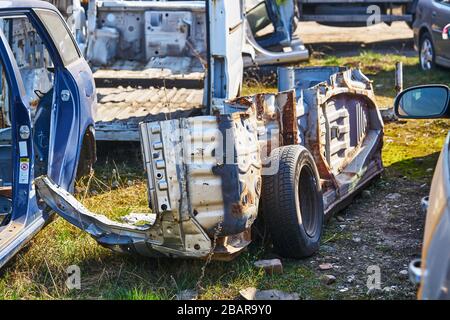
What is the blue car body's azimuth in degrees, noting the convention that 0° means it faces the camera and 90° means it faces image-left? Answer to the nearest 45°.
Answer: approximately 45°

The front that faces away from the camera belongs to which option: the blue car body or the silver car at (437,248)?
the silver car

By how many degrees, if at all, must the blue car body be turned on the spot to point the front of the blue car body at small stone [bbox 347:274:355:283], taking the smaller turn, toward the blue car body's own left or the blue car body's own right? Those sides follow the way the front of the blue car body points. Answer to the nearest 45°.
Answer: approximately 90° to the blue car body's own left

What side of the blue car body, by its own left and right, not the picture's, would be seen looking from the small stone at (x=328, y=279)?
left

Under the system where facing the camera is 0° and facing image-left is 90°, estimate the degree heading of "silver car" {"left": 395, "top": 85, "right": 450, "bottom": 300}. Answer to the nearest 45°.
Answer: approximately 180°
